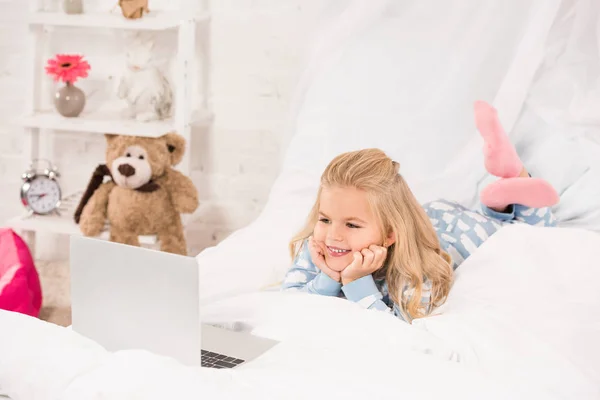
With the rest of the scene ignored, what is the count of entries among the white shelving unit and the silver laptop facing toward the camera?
1

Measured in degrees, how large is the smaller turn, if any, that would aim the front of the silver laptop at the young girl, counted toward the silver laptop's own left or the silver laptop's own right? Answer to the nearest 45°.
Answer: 0° — it already faces them

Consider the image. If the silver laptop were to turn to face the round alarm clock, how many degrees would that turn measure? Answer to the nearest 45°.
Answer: approximately 45° to its left

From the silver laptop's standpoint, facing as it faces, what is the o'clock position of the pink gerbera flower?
The pink gerbera flower is roughly at 10 o'clock from the silver laptop.

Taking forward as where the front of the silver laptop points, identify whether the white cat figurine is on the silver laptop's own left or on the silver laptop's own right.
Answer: on the silver laptop's own left

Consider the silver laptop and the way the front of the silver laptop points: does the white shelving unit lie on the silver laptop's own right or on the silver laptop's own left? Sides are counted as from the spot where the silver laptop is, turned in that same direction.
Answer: on the silver laptop's own left

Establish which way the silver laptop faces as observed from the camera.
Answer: facing away from the viewer and to the right of the viewer

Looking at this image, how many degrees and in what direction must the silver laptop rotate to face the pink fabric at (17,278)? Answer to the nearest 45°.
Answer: approximately 45° to its left

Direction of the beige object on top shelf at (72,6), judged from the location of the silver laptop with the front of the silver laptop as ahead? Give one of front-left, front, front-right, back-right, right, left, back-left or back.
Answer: front-left

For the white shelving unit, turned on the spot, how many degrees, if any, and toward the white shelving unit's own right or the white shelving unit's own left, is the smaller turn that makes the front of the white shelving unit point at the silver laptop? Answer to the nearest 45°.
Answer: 0° — it already faces it

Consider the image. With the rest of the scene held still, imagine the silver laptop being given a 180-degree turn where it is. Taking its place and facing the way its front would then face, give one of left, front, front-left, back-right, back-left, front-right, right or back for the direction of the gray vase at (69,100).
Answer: back-right

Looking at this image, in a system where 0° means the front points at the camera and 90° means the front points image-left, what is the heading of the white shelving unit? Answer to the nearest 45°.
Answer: approximately 0°
